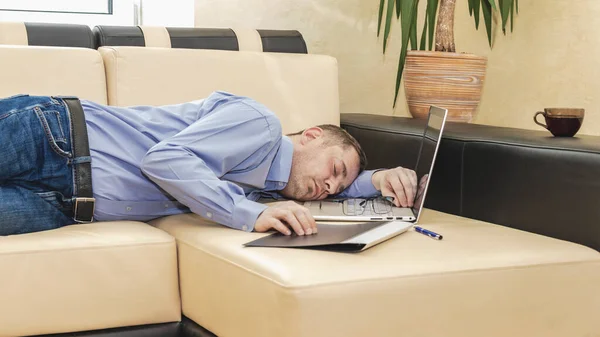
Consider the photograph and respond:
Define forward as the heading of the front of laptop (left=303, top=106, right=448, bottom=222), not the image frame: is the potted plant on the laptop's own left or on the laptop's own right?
on the laptop's own right

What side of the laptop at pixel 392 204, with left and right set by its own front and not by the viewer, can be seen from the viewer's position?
left
